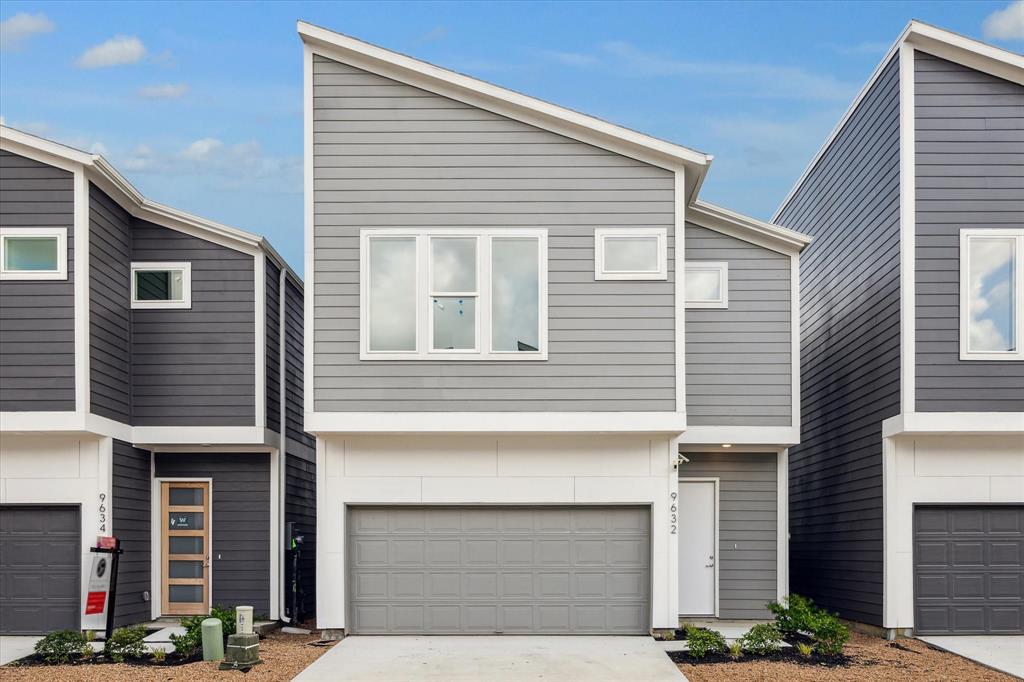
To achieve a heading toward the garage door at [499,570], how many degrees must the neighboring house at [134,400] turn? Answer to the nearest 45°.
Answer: approximately 45° to its left

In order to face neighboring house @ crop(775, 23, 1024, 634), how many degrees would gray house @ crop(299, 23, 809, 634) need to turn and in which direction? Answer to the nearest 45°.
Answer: approximately 90° to its left

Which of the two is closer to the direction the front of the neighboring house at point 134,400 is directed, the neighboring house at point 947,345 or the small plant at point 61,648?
the small plant

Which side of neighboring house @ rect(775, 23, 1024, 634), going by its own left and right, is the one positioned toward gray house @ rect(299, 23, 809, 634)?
right

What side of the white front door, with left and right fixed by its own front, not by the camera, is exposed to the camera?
front

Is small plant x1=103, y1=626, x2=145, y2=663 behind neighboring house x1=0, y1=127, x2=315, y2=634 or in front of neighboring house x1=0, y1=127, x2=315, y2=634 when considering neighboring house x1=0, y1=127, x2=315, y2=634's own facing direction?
in front

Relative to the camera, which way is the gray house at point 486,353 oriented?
toward the camera

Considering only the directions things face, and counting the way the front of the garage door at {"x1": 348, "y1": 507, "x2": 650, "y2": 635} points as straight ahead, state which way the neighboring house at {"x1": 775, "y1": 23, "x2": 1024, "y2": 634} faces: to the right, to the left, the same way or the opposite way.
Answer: the same way

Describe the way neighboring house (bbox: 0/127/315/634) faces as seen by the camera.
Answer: facing the viewer

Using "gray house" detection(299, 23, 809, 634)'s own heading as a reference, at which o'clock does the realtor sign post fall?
The realtor sign post is roughly at 3 o'clock from the gray house.

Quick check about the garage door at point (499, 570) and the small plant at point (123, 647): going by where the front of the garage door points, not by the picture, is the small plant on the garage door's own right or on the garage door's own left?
on the garage door's own right

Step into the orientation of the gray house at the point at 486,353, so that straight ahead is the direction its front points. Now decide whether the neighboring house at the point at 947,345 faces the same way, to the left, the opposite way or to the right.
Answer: the same way

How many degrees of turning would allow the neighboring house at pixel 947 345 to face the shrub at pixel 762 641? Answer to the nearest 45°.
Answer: approximately 45° to its right

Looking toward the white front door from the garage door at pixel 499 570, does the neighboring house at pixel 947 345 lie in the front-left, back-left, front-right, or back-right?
front-right

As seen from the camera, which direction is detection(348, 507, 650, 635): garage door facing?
toward the camera
